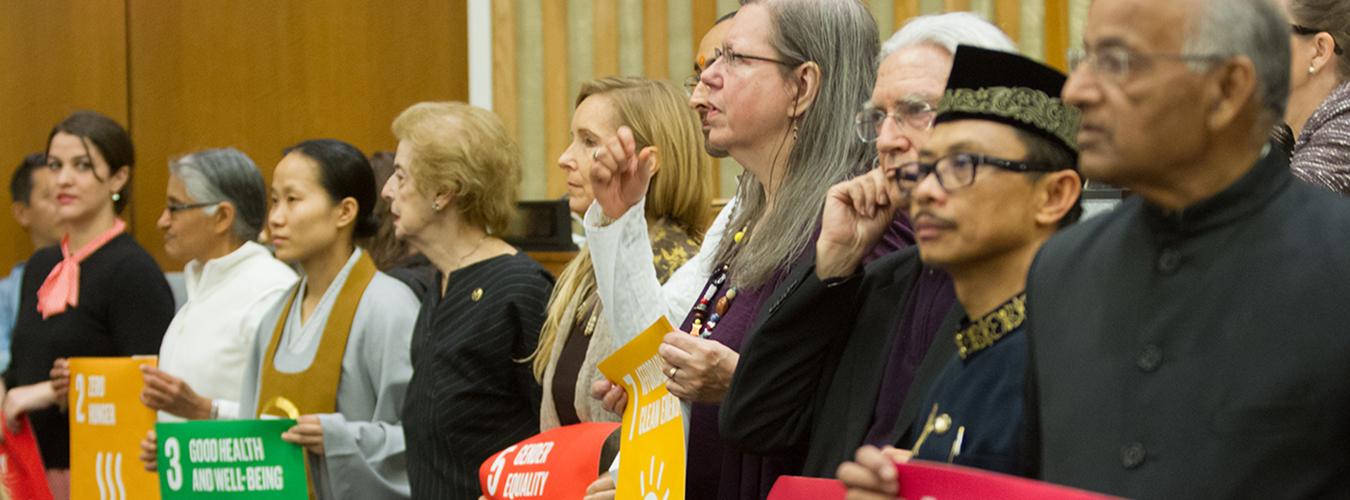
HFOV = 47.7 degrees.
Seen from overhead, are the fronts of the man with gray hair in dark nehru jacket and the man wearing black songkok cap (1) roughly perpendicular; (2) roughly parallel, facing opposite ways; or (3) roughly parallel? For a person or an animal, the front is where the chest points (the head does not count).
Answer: roughly parallel

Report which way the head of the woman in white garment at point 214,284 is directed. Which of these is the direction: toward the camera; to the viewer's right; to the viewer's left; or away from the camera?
to the viewer's left

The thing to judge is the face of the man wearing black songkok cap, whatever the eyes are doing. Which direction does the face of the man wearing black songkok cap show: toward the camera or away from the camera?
toward the camera

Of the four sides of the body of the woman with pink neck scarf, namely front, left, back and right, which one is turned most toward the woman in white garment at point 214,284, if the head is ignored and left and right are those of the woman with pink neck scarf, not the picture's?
left

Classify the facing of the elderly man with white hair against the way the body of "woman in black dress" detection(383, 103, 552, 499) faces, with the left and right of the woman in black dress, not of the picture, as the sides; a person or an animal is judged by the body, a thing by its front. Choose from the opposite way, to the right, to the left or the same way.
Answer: the same way

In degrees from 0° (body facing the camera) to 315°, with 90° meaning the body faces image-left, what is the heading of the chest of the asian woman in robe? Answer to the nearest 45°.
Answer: approximately 45°

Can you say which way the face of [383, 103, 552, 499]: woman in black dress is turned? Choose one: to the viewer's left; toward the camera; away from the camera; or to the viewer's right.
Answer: to the viewer's left

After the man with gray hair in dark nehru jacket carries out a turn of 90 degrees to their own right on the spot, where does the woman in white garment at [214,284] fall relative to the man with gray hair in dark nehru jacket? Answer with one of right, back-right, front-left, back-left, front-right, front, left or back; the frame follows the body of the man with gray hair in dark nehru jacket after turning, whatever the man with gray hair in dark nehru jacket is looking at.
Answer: front

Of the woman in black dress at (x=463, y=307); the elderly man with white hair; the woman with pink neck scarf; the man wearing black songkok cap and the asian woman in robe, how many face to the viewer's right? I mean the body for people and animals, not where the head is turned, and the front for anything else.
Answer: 0

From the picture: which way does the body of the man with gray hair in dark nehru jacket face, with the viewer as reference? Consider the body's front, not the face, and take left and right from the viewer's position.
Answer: facing the viewer and to the left of the viewer

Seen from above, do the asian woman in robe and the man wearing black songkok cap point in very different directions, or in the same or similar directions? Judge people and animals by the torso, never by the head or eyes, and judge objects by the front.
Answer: same or similar directions

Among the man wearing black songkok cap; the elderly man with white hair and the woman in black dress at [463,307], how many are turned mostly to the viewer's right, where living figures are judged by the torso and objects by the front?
0

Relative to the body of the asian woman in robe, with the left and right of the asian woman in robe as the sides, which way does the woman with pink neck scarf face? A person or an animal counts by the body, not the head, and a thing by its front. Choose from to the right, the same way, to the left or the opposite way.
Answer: the same way

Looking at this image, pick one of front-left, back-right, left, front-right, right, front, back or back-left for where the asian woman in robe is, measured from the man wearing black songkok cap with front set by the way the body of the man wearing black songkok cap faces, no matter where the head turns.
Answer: right

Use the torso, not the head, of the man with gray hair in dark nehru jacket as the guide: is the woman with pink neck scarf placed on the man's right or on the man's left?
on the man's right

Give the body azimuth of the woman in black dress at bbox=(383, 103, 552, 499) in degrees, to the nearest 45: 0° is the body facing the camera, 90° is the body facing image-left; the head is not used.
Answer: approximately 45°

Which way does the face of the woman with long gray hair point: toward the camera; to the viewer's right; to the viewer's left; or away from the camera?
to the viewer's left

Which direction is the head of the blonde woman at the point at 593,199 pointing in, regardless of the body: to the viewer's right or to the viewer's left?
to the viewer's left

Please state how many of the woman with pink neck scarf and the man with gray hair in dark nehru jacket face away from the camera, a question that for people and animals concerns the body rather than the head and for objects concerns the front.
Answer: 0

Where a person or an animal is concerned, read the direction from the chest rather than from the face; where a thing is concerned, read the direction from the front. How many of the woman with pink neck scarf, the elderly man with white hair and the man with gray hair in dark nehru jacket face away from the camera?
0

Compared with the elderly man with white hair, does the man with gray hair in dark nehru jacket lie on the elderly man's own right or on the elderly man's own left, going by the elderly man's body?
on the elderly man's own left
